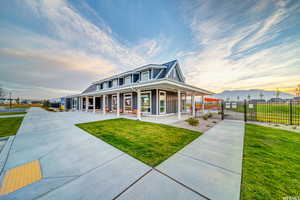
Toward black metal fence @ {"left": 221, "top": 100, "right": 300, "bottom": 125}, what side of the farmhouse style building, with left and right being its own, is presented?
left

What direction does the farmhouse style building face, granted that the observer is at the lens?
facing the viewer and to the left of the viewer
